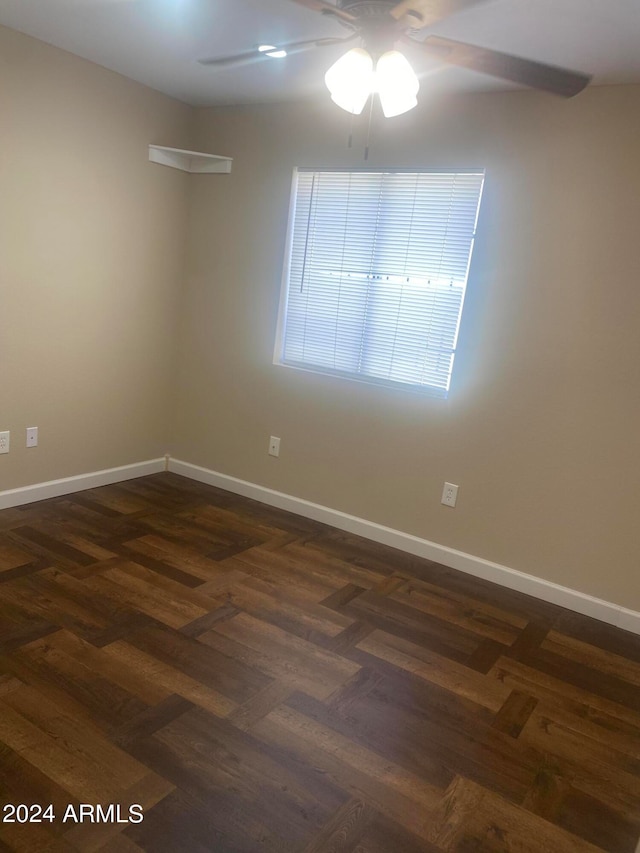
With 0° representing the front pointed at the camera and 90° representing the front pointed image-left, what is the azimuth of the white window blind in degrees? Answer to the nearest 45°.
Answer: approximately 45°

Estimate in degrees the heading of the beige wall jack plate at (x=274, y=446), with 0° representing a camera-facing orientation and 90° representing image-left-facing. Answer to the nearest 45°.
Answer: approximately 45°

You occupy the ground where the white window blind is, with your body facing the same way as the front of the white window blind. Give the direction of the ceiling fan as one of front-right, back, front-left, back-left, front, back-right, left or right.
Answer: front-left

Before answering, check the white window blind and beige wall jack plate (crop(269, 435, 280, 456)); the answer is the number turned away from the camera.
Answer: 0

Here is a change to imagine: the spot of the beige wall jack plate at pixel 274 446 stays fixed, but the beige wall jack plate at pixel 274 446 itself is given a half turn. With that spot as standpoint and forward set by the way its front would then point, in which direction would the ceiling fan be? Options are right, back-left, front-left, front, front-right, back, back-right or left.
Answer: back-right

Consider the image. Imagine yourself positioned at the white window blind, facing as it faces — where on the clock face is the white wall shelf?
The white wall shelf is roughly at 2 o'clock from the white window blind.
